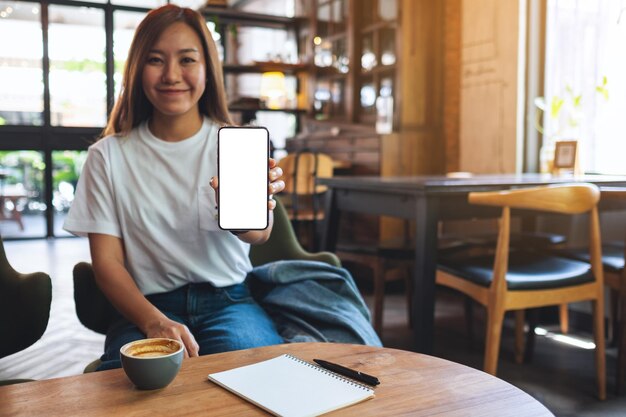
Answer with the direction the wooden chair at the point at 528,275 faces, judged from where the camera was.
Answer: facing away from the viewer and to the left of the viewer

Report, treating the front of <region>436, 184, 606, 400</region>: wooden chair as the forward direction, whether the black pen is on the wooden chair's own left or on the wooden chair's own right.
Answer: on the wooden chair's own left

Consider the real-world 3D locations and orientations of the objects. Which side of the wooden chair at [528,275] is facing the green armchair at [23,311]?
left

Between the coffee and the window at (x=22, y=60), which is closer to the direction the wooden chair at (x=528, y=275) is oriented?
the window
